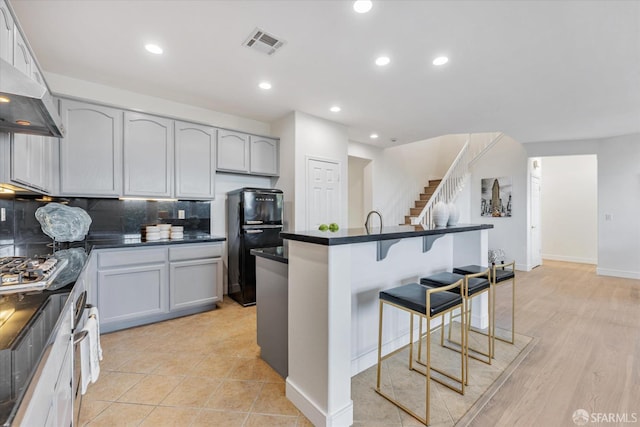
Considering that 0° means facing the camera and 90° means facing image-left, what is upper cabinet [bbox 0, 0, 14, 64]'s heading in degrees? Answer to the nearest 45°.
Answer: approximately 270°

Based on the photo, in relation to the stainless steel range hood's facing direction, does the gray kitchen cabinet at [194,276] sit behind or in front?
in front

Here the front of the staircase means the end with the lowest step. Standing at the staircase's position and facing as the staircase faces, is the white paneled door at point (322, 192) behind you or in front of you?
in front

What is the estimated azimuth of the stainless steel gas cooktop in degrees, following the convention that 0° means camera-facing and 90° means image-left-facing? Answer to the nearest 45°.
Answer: approximately 270°

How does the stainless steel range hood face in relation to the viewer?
to the viewer's right

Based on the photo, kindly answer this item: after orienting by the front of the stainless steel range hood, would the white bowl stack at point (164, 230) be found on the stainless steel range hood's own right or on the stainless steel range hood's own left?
on the stainless steel range hood's own left

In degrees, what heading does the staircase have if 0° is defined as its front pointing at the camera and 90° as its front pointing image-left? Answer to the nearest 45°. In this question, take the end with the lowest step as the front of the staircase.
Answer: approximately 45°

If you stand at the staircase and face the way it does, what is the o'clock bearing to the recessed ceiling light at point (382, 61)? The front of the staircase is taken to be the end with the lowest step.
The recessed ceiling light is roughly at 11 o'clock from the staircase.

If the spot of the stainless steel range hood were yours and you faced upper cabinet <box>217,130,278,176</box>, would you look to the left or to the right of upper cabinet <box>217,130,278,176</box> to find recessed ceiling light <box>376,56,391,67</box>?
right

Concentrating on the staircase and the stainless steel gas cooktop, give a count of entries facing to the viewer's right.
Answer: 1

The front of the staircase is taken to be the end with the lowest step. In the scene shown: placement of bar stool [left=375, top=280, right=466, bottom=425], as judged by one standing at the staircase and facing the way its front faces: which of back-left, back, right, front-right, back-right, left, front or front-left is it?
front-left

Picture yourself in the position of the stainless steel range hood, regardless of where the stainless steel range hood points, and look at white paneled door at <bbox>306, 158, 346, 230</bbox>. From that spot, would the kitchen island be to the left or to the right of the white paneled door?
right

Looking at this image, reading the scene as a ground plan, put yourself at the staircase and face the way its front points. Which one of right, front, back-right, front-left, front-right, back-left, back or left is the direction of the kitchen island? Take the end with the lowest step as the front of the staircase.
front-left

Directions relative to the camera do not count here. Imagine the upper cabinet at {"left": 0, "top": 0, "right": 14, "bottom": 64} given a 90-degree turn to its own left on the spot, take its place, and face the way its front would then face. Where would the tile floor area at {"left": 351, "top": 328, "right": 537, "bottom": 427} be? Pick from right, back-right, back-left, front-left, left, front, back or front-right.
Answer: back-right
